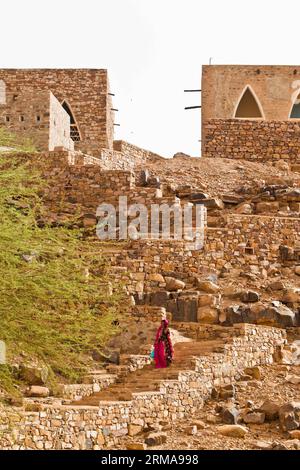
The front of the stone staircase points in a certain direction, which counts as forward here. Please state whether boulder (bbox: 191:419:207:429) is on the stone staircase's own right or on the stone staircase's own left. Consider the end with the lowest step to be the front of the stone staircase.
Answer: on the stone staircase's own left

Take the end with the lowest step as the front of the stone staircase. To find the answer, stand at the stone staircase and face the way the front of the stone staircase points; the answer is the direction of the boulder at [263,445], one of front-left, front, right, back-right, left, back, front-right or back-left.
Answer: back-left

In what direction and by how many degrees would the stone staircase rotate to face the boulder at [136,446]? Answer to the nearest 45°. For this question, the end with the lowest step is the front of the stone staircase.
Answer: approximately 90° to its left

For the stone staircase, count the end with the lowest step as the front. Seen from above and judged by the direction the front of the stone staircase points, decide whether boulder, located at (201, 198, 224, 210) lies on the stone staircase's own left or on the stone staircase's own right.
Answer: on the stone staircase's own right

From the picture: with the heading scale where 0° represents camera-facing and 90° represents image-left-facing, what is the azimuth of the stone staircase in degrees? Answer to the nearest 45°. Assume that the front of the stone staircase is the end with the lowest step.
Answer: approximately 90°
